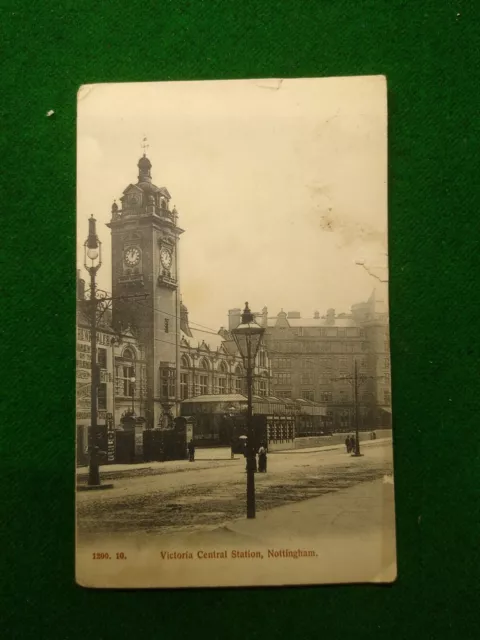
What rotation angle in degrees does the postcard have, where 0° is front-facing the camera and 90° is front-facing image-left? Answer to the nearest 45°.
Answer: approximately 0°
